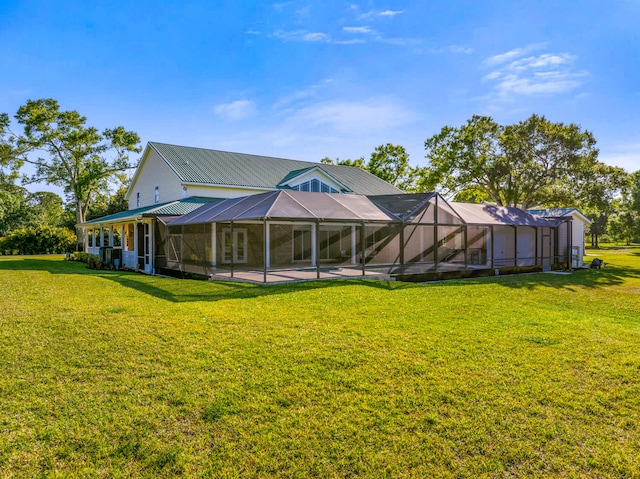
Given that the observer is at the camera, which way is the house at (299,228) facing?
facing away from the viewer and to the left of the viewer

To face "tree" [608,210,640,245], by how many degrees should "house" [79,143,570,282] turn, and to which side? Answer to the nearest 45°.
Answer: approximately 90° to its right
